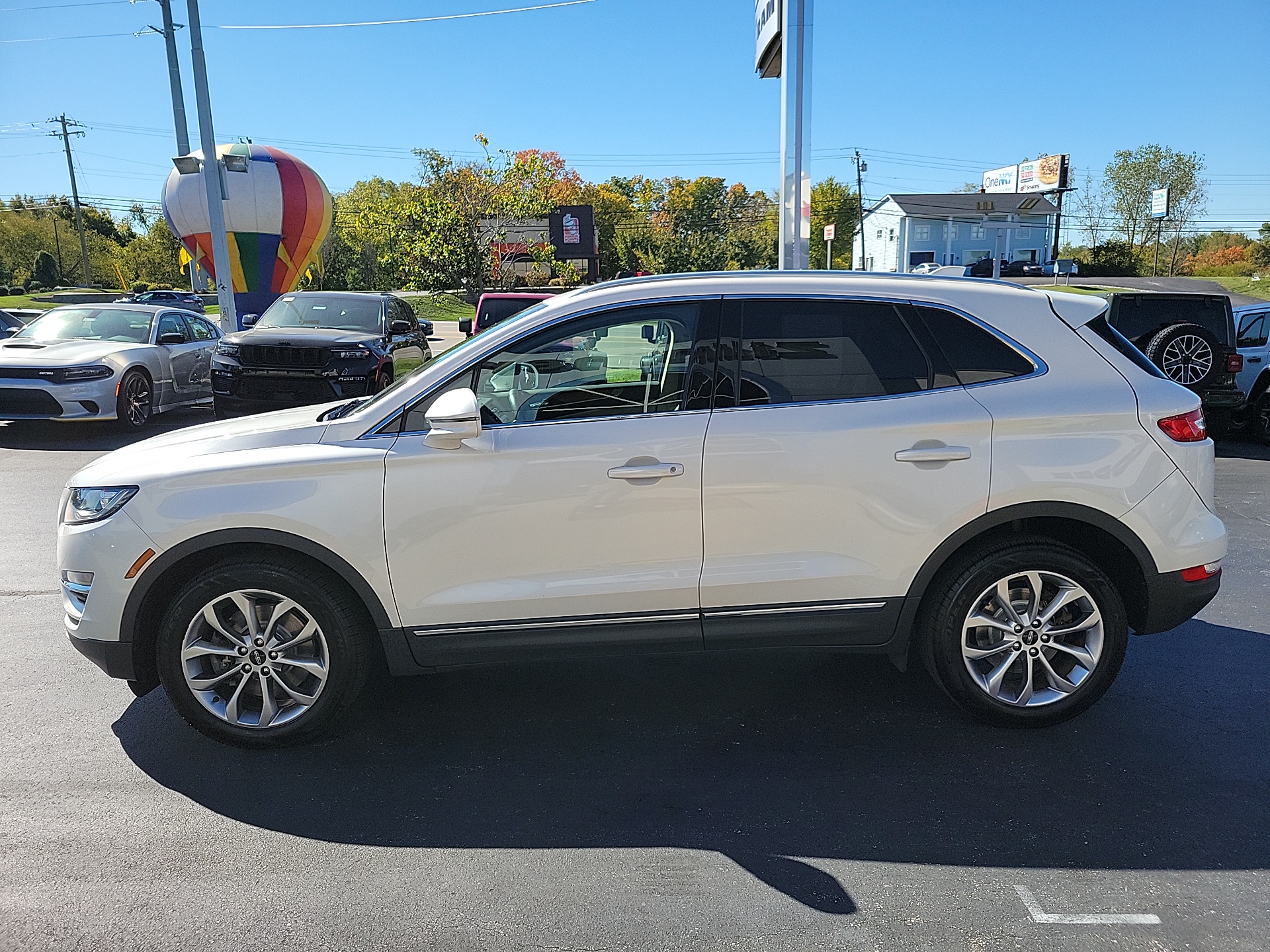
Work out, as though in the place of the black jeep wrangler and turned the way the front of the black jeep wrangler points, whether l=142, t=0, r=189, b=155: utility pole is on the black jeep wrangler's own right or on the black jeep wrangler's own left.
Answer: on the black jeep wrangler's own left

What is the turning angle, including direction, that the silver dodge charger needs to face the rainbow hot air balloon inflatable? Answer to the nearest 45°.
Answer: approximately 135° to its right

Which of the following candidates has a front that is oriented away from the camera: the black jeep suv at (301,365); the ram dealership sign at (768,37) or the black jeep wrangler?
the black jeep wrangler

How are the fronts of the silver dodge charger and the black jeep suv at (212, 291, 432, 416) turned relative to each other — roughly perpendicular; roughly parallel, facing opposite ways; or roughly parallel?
roughly parallel

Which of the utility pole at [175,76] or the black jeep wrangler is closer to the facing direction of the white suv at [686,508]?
the utility pole

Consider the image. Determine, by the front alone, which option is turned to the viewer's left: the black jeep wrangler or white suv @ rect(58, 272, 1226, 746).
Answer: the white suv

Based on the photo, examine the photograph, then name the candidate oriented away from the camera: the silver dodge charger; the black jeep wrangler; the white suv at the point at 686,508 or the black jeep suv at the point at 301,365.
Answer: the black jeep wrangler

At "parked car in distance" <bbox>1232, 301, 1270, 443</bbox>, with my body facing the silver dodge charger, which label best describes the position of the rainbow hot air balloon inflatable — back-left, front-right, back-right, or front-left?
front-right

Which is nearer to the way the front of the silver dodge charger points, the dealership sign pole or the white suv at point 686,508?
the white suv

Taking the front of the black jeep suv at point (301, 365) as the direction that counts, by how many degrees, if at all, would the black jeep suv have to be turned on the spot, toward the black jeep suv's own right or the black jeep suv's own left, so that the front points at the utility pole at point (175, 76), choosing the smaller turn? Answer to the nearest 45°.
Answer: approximately 135° to the black jeep suv's own right

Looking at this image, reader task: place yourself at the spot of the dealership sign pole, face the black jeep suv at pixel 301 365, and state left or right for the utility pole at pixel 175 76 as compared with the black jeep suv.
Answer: right

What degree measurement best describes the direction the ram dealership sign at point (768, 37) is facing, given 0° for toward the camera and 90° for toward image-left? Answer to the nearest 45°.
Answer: approximately 45°

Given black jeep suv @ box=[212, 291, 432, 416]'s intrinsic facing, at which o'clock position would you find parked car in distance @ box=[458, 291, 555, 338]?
The parked car in distance is roughly at 7 o'clock from the black jeep suv.

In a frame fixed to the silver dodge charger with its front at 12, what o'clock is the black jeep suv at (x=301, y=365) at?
The black jeep suv is roughly at 9 o'clock from the silver dodge charger.

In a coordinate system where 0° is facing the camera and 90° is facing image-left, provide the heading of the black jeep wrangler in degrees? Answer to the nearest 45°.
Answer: approximately 180°

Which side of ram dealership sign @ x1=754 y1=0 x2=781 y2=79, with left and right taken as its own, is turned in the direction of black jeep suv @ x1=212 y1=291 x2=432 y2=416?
front

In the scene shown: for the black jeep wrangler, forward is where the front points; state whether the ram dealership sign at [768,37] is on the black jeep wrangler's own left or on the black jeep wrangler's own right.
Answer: on the black jeep wrangler's own left

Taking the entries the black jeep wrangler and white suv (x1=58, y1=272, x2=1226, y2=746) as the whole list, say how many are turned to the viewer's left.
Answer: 1

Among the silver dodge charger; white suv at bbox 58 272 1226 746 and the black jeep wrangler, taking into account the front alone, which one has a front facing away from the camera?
the black jeep wrangler

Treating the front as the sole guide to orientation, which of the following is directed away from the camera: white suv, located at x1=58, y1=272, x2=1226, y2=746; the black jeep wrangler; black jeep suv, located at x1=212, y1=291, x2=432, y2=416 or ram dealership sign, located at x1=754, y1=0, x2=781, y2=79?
the black jeep wrangler

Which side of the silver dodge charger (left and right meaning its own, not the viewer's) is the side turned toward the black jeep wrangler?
left

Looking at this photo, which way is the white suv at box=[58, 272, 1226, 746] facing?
to the viewer's left
